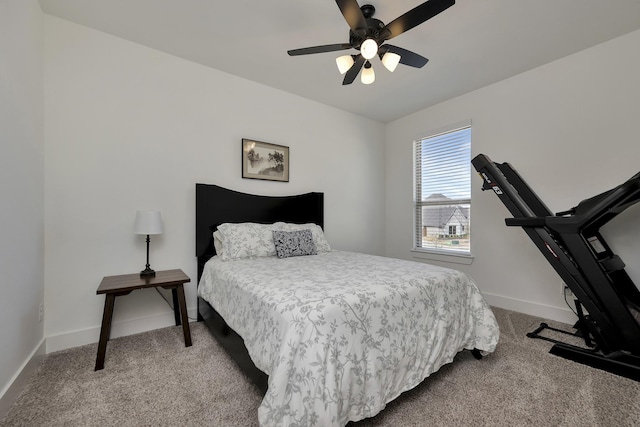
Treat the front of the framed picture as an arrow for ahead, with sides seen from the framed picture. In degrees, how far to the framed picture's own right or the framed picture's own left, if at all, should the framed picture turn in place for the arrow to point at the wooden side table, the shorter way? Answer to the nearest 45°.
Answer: approximately 90° to the framed picture's own right

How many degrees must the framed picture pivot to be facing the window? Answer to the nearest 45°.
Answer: approximately 45° to its left

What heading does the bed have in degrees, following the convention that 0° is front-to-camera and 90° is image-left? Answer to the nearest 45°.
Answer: approximately 315°

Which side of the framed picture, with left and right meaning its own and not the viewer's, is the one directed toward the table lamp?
right

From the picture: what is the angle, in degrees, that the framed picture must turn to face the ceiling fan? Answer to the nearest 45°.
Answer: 0° — it already faces it

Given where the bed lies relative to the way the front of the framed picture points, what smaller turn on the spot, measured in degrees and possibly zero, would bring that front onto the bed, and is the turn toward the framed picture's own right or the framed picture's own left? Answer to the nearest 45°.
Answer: approximately 45° to the framed picture's own right

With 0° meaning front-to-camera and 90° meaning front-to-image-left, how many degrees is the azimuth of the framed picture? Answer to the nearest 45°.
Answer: approximately 315°
